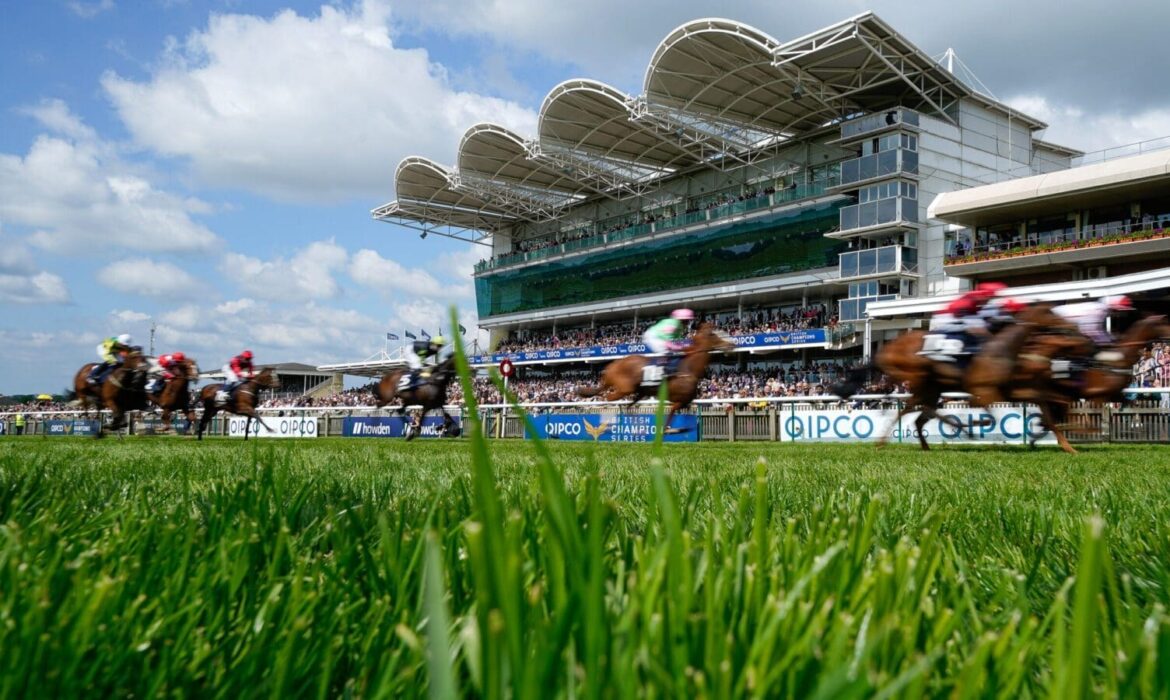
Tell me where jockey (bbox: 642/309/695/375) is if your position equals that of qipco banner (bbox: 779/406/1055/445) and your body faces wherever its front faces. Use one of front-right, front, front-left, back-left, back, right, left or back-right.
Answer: front-right

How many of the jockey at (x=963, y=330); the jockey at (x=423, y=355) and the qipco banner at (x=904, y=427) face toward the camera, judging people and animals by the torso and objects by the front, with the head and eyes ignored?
1

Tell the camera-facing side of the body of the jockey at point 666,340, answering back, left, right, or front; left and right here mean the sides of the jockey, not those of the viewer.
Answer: right

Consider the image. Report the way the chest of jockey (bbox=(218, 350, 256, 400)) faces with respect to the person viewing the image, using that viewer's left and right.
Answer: facing the viewer and to the right of the viewer

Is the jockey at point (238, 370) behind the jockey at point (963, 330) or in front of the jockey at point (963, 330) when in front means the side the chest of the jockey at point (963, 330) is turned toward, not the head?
behind

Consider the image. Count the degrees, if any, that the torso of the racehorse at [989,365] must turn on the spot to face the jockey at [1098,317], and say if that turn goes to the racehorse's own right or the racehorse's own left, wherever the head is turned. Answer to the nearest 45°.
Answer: approximately 45° to the racehorse's own left

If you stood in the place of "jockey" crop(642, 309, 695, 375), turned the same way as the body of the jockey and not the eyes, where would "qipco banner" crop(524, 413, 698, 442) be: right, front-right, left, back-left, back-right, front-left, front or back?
left

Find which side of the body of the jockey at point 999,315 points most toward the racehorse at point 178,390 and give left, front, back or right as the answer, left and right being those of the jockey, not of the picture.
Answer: back

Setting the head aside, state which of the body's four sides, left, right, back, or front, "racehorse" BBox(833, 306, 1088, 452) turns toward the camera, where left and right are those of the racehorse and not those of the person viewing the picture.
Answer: right

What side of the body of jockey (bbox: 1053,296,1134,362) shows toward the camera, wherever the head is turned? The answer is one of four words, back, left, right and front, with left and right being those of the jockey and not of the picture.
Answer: right

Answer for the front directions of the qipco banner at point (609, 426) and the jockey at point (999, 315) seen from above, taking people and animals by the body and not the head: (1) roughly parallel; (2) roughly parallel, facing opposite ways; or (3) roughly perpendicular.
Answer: roughly perpendicular

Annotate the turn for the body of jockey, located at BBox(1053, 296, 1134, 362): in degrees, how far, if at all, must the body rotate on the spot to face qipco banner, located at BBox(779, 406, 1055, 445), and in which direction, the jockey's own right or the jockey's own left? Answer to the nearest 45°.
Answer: approximately 135° to the jockey's own left

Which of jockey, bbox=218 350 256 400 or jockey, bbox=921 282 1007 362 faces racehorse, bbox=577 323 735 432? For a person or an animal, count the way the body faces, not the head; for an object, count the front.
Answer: jockey, bbox=218 350 256 400

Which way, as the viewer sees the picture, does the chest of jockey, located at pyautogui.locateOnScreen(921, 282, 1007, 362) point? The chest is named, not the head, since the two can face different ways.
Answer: to the viewer's right

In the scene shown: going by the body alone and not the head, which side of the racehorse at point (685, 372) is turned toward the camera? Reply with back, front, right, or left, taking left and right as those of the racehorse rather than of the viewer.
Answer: right
